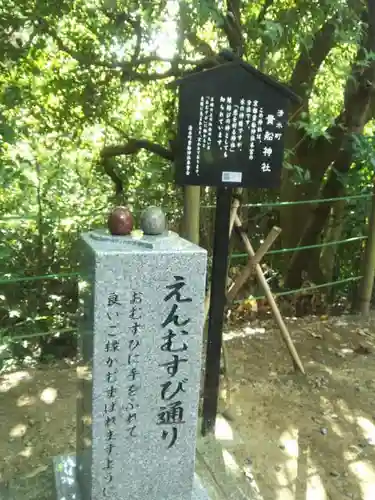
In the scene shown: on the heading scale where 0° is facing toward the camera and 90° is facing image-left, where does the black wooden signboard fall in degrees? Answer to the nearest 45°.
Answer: approximately 0°

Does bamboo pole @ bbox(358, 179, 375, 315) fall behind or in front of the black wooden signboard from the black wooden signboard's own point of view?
behind

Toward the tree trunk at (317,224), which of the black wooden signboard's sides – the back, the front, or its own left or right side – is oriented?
back

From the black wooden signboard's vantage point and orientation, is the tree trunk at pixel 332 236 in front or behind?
behind

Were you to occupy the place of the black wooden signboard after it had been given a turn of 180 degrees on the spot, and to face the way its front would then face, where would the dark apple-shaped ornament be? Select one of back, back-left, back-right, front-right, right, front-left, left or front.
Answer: back-left

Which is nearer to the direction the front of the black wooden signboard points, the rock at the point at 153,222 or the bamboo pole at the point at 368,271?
the rock

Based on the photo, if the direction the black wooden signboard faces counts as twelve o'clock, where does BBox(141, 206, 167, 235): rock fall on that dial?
The rock is roughly at 1 o'clock from the black wooden signboard.
